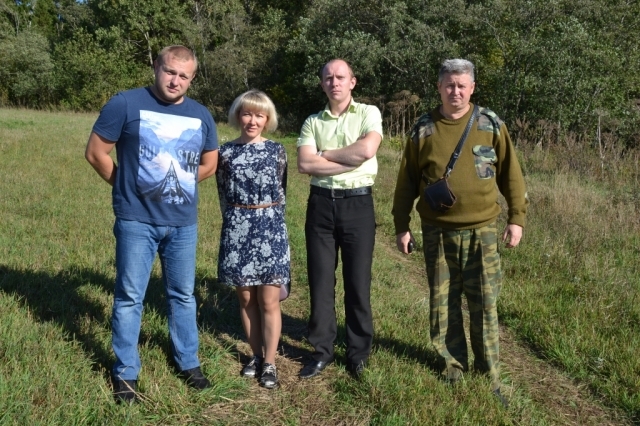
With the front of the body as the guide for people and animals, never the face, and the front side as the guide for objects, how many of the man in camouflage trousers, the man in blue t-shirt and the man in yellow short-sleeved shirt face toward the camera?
3

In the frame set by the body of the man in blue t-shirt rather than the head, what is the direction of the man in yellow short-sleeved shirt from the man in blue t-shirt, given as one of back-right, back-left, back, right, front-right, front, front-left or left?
left

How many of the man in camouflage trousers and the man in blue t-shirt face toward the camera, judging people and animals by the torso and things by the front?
2

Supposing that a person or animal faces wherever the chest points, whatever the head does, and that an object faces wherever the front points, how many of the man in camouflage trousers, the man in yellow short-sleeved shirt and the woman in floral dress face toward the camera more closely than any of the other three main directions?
3

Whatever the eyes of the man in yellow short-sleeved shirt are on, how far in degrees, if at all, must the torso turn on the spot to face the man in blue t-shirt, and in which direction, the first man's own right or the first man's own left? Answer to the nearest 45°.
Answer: approximately 45° to the first man's own right

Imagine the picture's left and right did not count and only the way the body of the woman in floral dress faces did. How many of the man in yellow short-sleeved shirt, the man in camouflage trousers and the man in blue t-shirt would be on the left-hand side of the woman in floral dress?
2

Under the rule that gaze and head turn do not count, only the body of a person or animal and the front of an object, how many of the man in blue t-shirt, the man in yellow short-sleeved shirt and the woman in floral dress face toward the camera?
3

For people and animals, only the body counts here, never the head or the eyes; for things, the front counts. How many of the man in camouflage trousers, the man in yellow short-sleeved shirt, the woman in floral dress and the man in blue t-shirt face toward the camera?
4

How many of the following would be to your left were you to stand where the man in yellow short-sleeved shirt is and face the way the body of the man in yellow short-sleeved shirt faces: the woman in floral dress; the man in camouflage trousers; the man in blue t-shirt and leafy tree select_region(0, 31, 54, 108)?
1

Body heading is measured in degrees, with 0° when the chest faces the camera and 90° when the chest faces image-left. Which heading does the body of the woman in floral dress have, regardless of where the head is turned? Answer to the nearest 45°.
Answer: approximately 0°

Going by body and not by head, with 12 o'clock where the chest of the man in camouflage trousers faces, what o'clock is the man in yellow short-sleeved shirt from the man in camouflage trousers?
The man in yellow short-sleeved shirt is roughly at 3 o'clock from the man in camouflage trousers.

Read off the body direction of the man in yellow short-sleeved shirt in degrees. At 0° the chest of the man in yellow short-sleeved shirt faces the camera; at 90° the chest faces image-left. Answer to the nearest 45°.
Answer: approximately 0°
